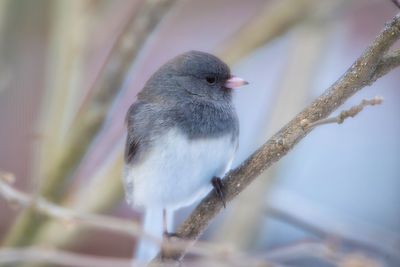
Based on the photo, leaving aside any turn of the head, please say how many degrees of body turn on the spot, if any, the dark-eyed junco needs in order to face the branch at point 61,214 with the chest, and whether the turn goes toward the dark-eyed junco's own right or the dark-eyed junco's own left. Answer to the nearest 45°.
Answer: approximately 90° to the dark-eyed junco's own right

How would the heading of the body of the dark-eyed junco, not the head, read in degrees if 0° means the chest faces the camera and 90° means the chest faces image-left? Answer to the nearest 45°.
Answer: approximately 315°

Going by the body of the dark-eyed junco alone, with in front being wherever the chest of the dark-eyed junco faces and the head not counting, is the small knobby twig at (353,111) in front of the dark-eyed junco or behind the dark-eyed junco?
in front

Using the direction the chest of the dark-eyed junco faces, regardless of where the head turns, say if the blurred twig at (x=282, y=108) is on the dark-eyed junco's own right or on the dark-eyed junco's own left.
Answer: on the dark-eyed junco's own left
